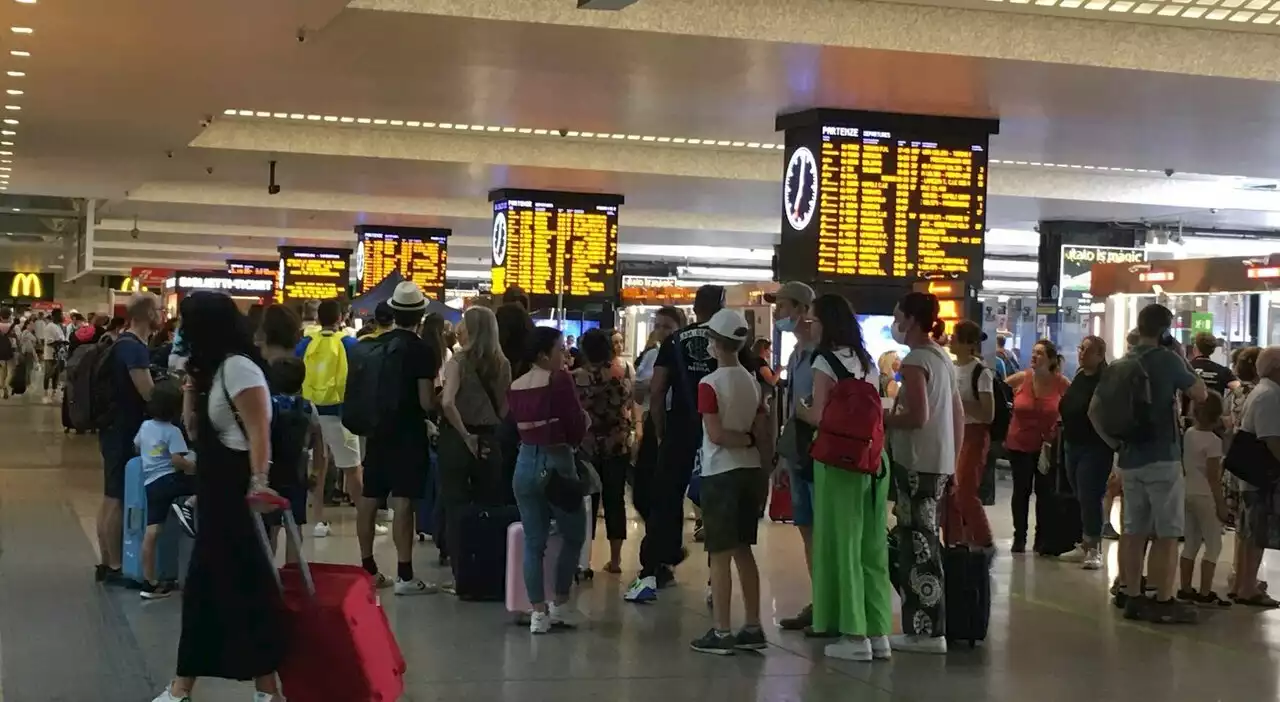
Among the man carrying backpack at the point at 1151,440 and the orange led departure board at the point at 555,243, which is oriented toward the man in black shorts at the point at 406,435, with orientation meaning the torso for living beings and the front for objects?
the orange led departure board

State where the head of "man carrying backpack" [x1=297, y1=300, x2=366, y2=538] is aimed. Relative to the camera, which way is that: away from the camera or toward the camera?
away from the camera

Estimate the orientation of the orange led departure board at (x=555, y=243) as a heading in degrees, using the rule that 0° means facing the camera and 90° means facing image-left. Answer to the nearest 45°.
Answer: approximately 0°

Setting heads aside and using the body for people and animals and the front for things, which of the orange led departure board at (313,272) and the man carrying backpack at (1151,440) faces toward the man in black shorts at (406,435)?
the orange led departure board

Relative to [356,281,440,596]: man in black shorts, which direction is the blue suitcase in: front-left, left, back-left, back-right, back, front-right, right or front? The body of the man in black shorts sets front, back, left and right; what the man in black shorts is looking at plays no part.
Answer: back-left

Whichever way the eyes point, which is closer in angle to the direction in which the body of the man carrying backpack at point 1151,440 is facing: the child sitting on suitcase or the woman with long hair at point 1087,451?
the woman with long hair

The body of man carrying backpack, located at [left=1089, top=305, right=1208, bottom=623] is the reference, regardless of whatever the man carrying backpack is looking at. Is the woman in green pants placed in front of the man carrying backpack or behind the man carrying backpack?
behind

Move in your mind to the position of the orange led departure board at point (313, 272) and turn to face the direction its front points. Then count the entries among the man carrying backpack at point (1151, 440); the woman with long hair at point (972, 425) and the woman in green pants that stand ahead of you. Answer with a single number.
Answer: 3

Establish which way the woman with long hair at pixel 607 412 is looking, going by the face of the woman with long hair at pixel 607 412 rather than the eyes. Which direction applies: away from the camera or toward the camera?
away from the camera

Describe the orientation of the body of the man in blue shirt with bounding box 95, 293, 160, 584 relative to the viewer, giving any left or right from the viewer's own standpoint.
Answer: facing to the right of the viewer
